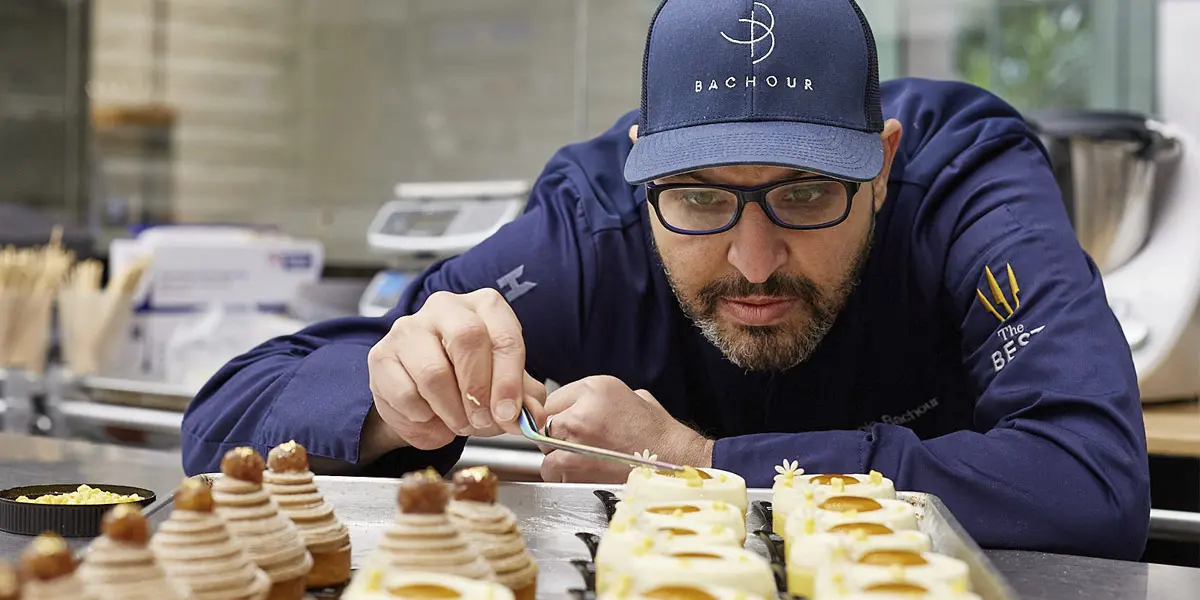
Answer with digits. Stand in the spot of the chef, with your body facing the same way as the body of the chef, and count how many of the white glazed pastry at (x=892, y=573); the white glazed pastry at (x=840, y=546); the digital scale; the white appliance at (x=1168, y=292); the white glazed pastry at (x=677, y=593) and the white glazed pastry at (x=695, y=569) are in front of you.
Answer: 4

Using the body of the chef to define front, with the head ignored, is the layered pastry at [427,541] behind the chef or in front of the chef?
in front

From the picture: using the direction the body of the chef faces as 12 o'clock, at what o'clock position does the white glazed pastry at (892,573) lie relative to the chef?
The white glazed pastry is roughly at 12 o'clock from the chef.

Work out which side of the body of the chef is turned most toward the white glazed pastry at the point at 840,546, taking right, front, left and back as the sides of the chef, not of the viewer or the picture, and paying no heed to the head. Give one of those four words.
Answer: front

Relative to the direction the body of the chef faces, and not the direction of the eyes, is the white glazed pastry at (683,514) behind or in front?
in front

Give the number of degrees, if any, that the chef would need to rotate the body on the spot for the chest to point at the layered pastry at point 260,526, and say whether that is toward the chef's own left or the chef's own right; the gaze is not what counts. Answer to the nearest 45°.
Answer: approximately 45° to the chef's own right

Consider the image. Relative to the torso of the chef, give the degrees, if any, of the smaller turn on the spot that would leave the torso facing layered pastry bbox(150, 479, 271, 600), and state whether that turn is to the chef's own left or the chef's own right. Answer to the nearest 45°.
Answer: approximately 45° to the chef's own right

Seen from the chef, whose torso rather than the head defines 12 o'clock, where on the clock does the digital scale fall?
The digital scale is roughly at 5 o'clock from the chef.

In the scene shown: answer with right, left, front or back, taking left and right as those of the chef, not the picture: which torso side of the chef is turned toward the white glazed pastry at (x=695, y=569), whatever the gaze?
front

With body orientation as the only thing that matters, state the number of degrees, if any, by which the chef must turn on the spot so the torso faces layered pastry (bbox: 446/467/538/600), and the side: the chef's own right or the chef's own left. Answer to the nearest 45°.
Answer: approximately 45° to the chef's own right

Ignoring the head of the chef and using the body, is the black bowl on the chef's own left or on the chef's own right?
on the chef's own right

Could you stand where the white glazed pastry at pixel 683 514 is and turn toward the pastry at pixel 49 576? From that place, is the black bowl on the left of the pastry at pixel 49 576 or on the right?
right

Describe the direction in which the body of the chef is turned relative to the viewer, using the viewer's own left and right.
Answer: facing the viewer

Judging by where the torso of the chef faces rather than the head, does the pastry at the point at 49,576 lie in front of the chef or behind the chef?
in front

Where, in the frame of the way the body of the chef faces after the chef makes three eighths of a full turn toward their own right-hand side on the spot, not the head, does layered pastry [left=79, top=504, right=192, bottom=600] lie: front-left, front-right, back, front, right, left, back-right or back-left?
left

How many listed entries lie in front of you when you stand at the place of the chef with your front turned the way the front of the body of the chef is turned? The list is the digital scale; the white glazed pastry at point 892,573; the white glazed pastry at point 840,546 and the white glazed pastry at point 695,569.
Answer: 3

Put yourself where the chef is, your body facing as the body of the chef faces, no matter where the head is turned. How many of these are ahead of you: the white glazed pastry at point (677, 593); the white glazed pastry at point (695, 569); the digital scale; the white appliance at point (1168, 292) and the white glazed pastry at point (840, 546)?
3
